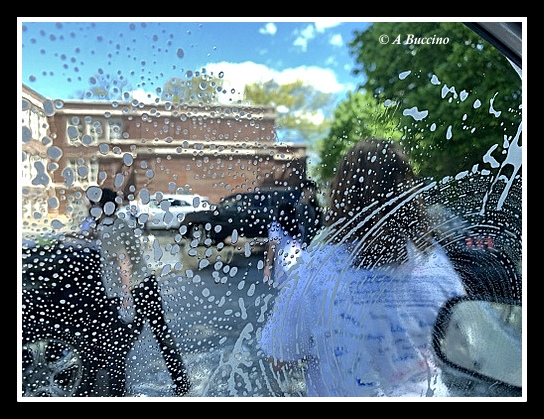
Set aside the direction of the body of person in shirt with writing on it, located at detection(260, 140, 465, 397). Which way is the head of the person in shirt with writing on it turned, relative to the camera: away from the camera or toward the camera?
away from the camera

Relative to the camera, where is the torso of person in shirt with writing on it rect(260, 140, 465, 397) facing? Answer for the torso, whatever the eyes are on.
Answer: away from the camera

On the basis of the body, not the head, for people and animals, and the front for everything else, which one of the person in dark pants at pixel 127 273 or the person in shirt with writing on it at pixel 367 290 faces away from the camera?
the person in shirt with writing on it

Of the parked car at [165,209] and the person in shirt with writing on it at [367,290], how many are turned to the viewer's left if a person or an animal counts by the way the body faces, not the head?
1

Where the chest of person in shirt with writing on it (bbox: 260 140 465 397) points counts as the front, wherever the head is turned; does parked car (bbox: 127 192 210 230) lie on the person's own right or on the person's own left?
on the person's own left

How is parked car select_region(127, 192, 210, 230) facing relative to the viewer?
to the viewer's left

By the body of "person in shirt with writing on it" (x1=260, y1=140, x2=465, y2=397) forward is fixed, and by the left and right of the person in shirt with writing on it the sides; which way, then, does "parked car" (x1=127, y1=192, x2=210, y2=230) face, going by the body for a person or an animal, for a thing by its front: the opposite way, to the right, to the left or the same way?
to the left

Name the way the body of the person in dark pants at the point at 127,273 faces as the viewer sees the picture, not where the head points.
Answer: to the viewer's left
